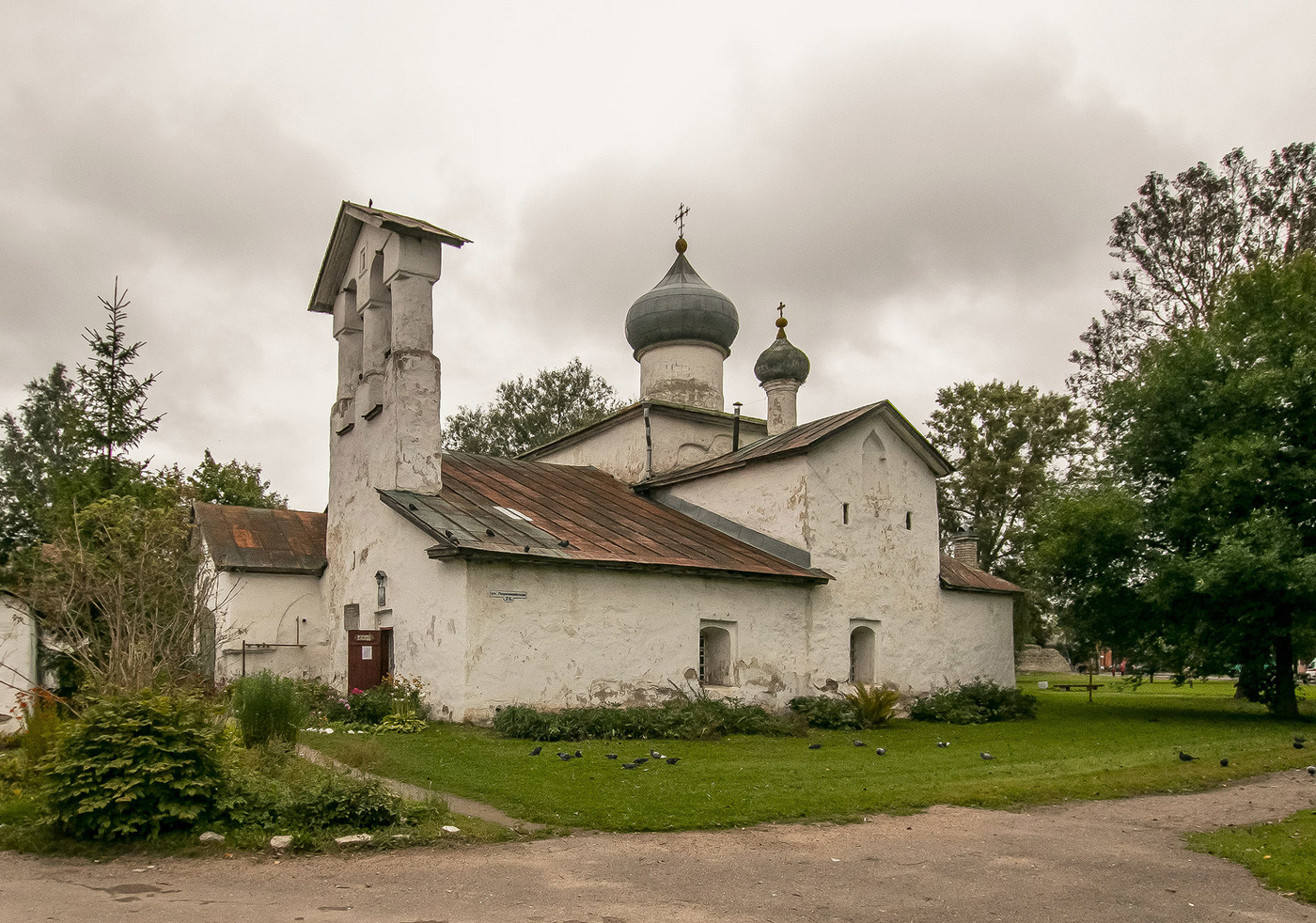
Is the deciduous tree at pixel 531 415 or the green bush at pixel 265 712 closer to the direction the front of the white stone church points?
the green bush

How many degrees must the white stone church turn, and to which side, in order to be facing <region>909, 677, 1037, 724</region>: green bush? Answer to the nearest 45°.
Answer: approximately 135° to its left

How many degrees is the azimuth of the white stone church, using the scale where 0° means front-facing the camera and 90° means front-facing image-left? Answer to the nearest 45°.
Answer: approximately 45°

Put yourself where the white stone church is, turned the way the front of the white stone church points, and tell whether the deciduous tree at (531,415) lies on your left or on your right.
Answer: on your right

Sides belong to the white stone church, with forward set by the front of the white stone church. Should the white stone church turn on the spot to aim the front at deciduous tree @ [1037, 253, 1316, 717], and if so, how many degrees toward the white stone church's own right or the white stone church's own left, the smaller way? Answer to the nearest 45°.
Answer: approximately 135° to the white stone church's own left

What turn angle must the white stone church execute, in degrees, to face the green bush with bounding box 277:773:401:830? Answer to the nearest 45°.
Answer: approximately 45° to its left

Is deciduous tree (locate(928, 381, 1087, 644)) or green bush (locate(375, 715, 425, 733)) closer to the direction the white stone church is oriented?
the green bush

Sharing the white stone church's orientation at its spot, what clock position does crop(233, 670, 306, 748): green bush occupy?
The green bush is roughly at 11 o'clock from the white stone church.

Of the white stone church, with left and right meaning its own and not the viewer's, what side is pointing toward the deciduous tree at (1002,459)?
back
